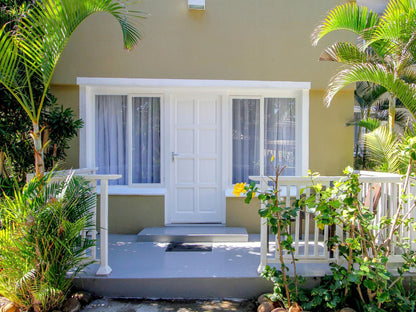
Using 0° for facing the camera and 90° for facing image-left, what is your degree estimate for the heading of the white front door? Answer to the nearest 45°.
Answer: approximately 0°

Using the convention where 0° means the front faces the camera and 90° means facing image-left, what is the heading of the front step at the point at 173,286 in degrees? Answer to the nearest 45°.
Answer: approximately 0°

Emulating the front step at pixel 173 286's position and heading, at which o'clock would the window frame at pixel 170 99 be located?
The window frame is roughly at 6 o'clock from the front step.

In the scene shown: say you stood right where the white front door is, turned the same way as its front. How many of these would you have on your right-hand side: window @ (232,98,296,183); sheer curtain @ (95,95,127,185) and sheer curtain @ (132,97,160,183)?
2

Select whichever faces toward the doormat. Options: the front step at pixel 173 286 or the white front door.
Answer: the white front door

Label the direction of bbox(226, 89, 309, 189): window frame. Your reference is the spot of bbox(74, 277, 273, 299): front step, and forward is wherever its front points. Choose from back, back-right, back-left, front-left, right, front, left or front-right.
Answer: back-left

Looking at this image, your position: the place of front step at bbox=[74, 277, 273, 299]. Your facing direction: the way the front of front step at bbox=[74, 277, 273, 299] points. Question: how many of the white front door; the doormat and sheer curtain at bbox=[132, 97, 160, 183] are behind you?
3

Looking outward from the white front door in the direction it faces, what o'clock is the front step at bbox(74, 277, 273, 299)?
The front step is roughly at 12 o'clock from the white front door.

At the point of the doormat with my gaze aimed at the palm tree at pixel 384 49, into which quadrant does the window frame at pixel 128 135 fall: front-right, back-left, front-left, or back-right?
back-left

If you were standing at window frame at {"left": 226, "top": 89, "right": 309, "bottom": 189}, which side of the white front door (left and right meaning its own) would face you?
left

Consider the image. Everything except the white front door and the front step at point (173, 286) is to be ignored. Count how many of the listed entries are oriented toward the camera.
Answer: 2
